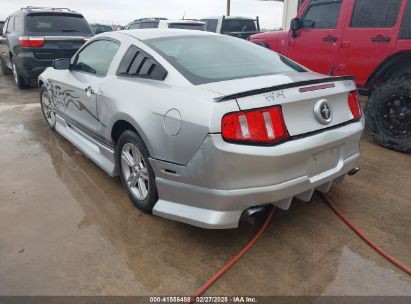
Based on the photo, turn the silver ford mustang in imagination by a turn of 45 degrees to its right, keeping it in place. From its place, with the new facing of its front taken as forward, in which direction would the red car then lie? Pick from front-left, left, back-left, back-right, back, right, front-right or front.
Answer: front-right

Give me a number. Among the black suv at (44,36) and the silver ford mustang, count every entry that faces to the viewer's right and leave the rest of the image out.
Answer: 0

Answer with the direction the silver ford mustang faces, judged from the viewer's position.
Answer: facing away from the viewer and to the left of the viewer

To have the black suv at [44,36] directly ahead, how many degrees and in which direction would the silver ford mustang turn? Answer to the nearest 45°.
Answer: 0° — it already faces it

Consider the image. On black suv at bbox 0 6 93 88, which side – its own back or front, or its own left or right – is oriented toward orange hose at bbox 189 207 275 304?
back

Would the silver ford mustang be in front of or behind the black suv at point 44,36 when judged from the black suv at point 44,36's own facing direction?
behind

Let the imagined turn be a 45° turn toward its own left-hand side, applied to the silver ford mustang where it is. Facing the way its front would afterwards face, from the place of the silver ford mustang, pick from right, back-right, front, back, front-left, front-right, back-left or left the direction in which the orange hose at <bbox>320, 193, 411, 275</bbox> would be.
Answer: back

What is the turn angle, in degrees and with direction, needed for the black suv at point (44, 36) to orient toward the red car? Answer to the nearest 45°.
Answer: approximately 135° to its right

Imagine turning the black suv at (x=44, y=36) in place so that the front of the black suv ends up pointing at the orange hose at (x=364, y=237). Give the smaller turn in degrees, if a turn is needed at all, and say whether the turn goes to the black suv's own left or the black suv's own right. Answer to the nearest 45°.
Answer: approximately 180°

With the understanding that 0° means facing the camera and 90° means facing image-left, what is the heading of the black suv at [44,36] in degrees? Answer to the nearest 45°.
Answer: approximately 180°
